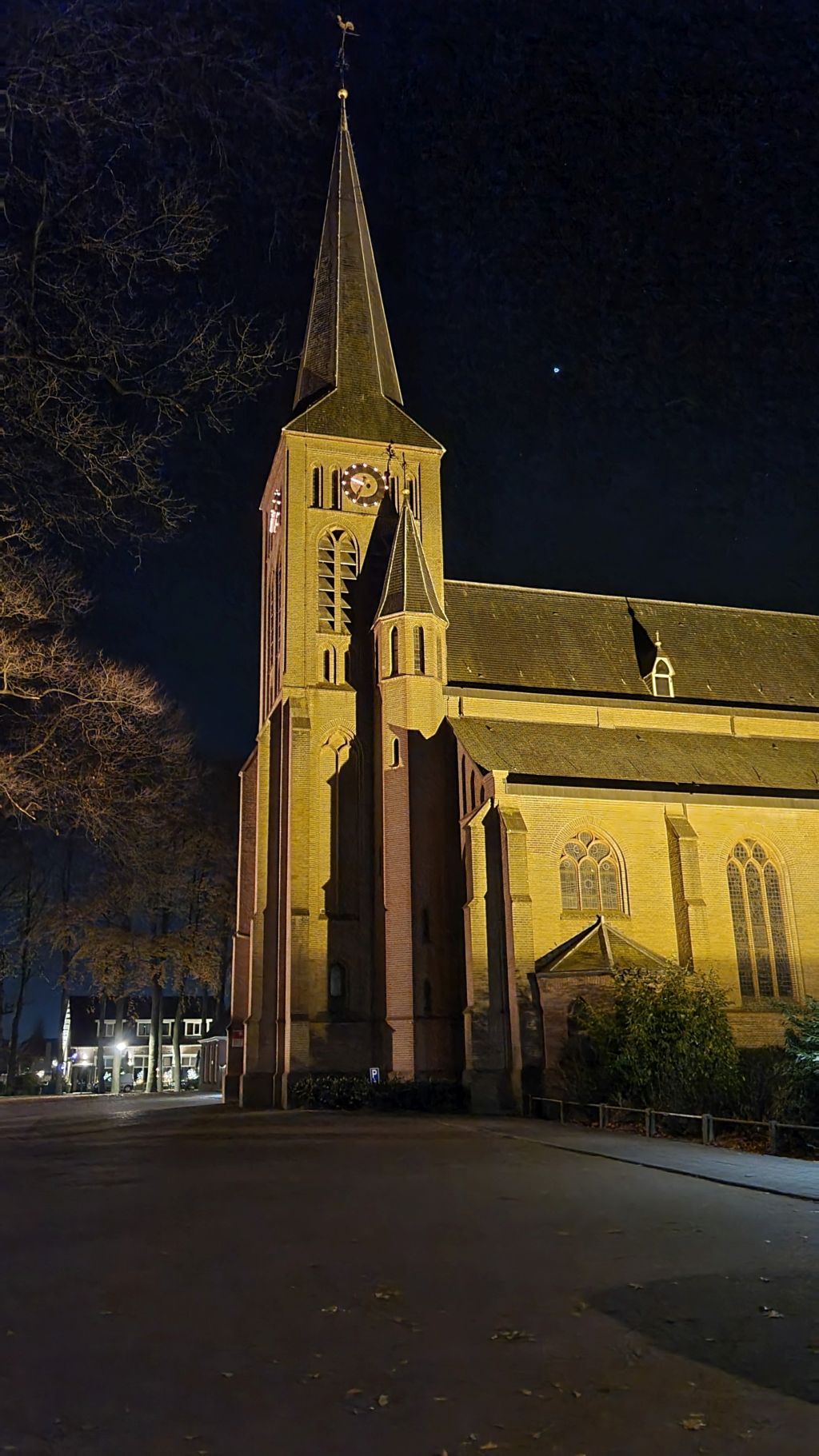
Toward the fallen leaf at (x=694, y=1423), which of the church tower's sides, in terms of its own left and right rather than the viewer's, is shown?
left

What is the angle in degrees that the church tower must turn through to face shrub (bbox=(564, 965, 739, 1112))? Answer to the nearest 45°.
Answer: approximately 135° to its left

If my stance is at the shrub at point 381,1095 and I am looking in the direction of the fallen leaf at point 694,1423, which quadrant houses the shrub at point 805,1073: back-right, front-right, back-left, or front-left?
front-left

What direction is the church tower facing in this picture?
to the viewer's left

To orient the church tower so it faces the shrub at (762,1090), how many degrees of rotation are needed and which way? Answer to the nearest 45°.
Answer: approximately 135° to its left

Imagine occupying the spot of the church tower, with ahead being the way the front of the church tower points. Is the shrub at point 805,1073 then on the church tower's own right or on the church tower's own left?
on the church tower's own left
